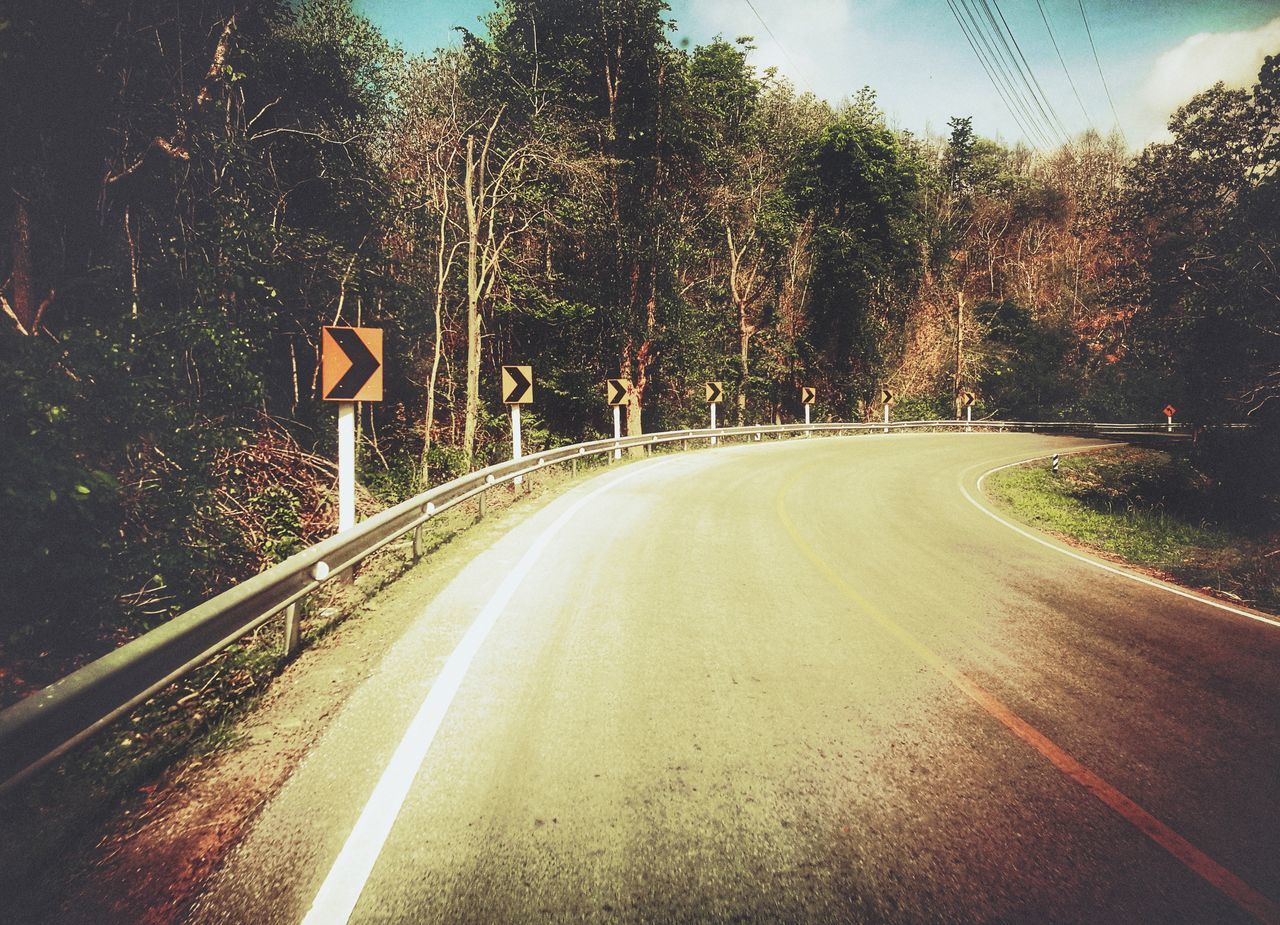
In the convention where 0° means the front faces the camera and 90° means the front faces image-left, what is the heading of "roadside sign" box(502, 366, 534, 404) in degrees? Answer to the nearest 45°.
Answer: approximately 0°

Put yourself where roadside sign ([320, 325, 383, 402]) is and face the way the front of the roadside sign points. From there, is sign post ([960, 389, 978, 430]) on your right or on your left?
on your left

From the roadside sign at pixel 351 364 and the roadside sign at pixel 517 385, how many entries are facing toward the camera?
2

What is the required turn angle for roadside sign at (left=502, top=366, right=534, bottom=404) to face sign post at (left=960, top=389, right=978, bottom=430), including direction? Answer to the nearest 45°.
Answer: approximately 135° to its left

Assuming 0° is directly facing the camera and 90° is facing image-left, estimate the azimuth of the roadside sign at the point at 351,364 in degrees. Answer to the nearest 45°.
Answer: approximately 0°

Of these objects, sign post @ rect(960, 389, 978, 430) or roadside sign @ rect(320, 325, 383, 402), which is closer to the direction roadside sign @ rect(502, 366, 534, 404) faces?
the roadside sign
